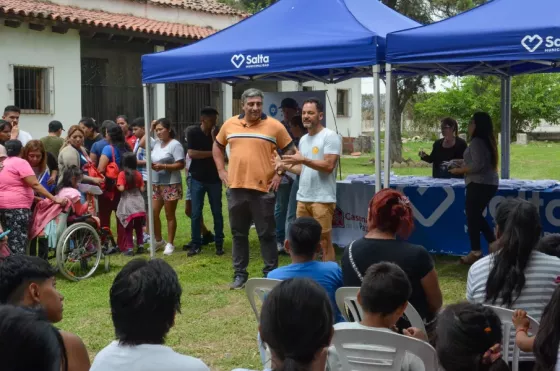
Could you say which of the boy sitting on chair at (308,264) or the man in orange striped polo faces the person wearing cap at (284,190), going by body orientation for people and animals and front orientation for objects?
the boy sitting on chair

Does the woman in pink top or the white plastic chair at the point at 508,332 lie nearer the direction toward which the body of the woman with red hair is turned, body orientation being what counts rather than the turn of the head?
the woman in pink top

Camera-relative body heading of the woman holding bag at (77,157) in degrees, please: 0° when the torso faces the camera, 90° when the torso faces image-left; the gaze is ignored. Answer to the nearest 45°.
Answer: approximately 315°

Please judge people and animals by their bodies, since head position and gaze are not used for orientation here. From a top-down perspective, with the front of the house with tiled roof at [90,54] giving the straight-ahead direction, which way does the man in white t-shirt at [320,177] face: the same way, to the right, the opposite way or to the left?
to the right

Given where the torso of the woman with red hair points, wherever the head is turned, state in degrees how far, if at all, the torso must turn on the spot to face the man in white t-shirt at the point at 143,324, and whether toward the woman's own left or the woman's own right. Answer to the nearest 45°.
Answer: approximately 135° to the woman's own left

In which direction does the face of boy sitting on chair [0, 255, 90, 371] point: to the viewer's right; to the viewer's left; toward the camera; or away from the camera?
to the viewer's right

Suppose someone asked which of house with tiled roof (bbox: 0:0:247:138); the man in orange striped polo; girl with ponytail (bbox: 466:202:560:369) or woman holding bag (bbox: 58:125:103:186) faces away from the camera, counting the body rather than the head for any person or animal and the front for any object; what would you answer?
the girl with ponytail

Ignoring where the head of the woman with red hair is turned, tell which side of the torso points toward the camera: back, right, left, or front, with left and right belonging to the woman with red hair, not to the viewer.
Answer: back

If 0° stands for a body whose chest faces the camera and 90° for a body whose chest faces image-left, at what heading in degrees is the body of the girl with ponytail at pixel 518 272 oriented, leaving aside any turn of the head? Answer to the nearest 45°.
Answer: approximately 180°

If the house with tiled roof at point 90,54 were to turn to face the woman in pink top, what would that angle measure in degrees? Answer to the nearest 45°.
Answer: approximately 45° to its right

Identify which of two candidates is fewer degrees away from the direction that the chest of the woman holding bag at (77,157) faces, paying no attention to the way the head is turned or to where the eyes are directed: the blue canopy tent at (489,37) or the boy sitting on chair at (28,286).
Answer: the blue canopy tent
